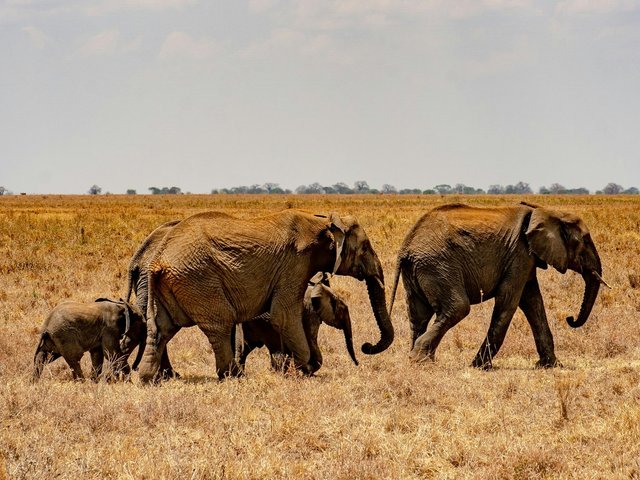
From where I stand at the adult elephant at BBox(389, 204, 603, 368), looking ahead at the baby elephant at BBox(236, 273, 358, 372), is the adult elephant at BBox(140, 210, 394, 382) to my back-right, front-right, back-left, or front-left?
front-left

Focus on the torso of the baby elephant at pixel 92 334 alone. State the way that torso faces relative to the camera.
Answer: to the viewer's right

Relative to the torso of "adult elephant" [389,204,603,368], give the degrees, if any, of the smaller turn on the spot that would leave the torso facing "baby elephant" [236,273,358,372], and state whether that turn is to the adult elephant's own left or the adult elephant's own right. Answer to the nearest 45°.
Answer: approximately 180°

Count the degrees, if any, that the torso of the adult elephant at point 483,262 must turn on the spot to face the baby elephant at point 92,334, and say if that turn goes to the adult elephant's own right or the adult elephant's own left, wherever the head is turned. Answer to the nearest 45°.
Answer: approximately 180°

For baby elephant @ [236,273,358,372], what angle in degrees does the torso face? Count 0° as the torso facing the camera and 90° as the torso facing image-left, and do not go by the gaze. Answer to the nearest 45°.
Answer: approximately 270°

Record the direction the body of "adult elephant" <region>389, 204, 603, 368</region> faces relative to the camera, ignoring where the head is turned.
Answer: to the viewer's right

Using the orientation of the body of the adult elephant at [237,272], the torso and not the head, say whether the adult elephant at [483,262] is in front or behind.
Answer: in front

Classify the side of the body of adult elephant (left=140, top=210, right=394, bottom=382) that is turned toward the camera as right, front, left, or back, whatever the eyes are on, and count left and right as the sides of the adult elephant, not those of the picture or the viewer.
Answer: right

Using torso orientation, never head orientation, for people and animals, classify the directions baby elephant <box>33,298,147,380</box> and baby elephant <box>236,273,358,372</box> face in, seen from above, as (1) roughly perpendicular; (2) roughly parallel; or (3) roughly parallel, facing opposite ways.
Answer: roughly parallel

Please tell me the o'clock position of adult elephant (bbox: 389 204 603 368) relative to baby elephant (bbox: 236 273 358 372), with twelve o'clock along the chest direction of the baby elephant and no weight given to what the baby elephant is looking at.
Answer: The adult elephant is roughly at 12 o'clock from the baby elephant.

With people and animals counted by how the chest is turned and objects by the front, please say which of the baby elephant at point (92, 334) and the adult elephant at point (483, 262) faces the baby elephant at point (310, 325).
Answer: the baby elephant at point (92, 334)

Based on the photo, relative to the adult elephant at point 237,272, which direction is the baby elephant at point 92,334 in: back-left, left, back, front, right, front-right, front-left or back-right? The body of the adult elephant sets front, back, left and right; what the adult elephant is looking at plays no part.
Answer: back

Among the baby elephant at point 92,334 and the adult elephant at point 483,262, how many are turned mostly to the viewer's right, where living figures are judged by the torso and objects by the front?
2

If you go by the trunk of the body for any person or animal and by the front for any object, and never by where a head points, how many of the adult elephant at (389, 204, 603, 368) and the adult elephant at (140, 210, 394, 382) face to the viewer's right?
2

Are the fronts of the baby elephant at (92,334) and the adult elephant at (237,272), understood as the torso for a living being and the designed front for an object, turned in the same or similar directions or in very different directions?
same or similar directions

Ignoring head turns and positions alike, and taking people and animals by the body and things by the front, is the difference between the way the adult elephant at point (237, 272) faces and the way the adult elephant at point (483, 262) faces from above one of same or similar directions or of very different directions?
same or similar directions

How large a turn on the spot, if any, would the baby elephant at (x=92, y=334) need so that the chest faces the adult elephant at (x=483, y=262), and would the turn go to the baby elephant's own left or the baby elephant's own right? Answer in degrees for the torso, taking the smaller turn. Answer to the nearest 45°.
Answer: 0° — it already faces it
